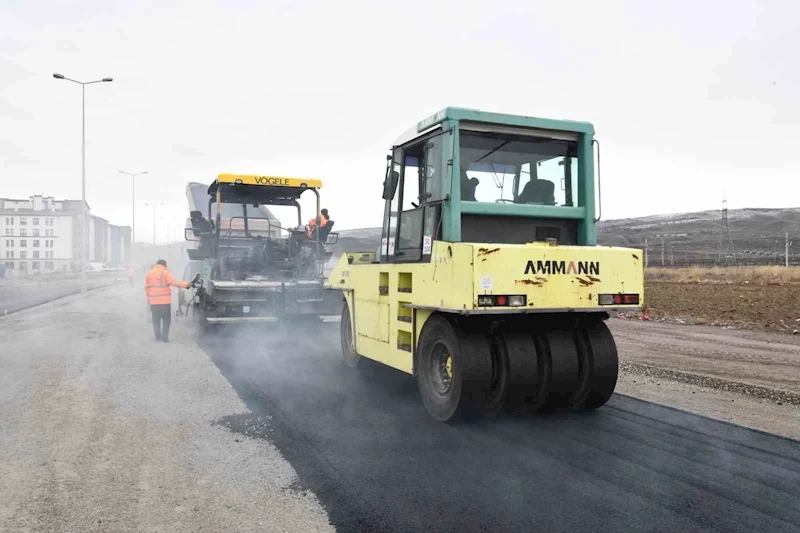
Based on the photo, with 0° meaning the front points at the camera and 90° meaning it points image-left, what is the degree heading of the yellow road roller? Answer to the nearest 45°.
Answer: approximately 135°

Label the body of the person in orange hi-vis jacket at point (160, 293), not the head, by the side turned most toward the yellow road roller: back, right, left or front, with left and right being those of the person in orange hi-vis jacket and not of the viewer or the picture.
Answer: right

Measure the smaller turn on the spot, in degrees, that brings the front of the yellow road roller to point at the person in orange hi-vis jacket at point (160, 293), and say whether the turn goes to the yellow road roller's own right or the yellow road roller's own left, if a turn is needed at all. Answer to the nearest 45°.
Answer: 0° — it already faces them

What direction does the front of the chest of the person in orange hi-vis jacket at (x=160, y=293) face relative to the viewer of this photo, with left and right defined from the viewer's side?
facing away from the viewer and to the right of the viewer
